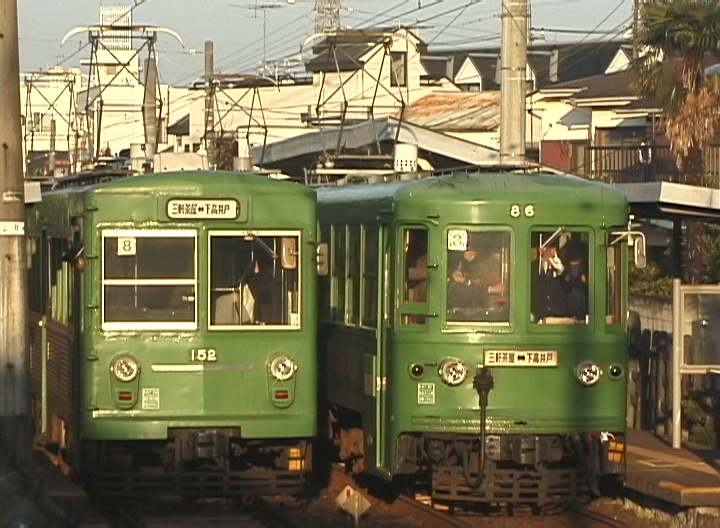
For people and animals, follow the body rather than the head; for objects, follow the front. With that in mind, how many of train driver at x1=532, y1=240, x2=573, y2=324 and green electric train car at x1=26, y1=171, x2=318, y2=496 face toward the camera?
2

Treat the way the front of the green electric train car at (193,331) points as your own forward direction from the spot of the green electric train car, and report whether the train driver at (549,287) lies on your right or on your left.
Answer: on your left

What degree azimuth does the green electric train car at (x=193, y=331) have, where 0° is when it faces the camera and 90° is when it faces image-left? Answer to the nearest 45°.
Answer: approximately 0°

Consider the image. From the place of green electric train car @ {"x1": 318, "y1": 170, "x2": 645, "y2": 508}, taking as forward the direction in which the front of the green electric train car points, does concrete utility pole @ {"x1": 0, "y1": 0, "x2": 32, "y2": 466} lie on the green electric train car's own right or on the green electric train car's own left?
on the green electric train car's own right

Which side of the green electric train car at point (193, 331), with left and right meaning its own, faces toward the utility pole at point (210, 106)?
back

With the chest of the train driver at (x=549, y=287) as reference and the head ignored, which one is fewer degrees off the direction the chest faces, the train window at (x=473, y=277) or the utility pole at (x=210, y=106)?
the train window

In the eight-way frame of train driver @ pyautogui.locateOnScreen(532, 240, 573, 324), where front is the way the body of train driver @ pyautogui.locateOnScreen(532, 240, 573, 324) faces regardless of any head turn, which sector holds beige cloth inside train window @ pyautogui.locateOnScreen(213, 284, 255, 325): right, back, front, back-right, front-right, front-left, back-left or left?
right

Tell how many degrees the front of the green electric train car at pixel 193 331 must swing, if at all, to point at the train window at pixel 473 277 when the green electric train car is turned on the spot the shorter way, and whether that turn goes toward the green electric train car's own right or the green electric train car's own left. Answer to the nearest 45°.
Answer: approximately 90° to the green electric train car's own left

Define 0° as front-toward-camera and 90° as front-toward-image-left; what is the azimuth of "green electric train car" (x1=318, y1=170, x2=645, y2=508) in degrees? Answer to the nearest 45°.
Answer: approximately 0°
